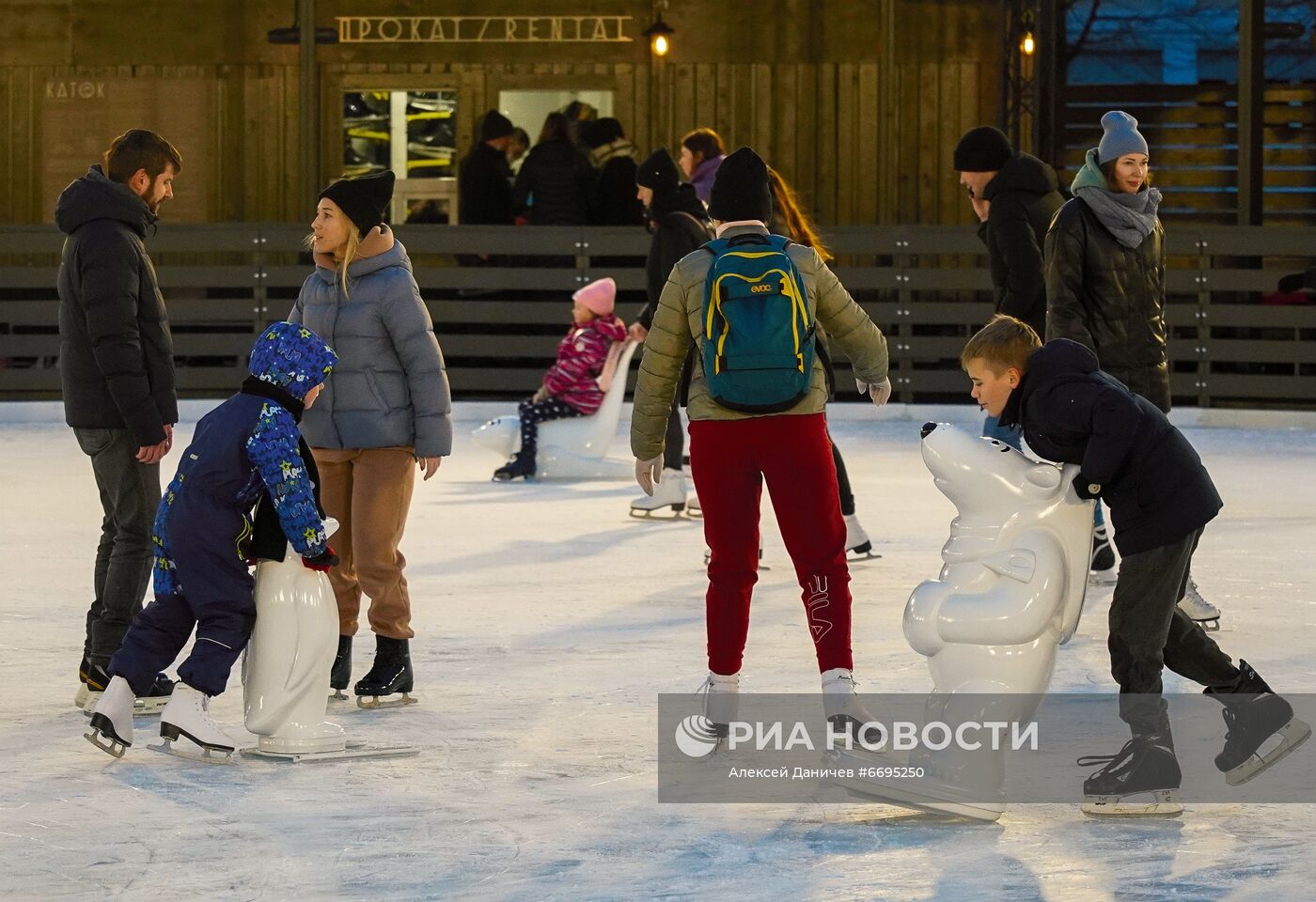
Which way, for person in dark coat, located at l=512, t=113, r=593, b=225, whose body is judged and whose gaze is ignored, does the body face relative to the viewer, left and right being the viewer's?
facing away from the viewer

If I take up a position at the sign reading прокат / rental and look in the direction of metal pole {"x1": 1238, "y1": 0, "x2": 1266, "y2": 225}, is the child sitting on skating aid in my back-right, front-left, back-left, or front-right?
front-right

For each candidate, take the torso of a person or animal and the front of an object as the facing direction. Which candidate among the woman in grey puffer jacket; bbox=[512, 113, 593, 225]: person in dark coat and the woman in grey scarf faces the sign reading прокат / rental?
the person in dark coat

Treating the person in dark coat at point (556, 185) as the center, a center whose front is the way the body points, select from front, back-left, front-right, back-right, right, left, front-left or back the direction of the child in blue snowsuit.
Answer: back

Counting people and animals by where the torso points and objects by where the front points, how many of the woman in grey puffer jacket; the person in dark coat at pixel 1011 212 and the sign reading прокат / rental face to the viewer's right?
0

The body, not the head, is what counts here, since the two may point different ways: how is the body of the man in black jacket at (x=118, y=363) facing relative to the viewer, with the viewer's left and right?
facing to the right of the viewer

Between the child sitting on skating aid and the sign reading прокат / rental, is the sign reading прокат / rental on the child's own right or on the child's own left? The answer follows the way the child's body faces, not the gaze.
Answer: on the child's own right

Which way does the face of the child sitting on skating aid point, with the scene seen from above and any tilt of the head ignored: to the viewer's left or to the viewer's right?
to the viewer's left

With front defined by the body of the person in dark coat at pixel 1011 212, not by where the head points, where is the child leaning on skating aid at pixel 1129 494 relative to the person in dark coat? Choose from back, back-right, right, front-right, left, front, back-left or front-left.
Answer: left

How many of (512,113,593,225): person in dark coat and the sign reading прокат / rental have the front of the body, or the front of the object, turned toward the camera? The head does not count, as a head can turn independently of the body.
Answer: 1

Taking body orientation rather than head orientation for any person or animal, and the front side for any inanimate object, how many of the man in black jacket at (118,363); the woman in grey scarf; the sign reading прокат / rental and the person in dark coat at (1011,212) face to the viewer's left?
1

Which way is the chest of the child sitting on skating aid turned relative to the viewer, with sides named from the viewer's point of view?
facing to the left of the viewer

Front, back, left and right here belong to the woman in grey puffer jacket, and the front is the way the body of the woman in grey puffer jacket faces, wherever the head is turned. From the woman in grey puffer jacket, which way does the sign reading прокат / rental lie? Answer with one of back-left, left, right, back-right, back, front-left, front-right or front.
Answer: back-right

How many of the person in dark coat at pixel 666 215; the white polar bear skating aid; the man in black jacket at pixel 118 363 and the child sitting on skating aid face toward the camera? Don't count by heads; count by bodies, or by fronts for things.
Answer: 0

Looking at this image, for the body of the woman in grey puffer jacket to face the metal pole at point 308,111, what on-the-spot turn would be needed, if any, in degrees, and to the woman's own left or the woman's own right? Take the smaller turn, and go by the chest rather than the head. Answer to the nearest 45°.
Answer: approximately 135° to the woman's own right

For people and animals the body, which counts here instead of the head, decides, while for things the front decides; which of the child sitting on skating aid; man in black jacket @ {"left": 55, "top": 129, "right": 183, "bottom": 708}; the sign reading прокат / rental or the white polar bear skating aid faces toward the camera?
the sign reading прокат / rental

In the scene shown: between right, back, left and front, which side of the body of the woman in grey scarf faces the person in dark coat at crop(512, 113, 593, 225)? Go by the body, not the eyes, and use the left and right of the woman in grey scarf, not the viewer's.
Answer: back

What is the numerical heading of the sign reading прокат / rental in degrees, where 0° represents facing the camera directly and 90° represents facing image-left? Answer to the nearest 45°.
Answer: approximately 0°

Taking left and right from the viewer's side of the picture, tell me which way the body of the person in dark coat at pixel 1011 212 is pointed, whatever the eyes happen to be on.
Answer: facing to the left of the viewer

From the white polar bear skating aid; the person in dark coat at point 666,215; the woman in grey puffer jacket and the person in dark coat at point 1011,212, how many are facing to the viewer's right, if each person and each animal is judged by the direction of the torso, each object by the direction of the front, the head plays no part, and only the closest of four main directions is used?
0

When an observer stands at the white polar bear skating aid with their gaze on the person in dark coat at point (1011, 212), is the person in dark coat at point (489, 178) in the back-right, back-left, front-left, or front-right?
front-left
